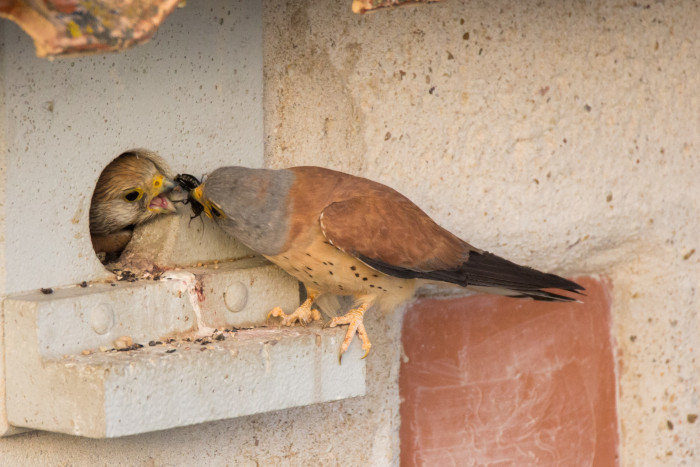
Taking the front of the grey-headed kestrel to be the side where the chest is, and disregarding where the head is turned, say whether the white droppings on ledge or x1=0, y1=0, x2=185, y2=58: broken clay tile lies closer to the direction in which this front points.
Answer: the white droppings on ledge

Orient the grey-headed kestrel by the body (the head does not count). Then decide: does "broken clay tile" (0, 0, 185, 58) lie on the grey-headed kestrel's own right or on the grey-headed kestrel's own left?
on the grey-headed kestrel's own left

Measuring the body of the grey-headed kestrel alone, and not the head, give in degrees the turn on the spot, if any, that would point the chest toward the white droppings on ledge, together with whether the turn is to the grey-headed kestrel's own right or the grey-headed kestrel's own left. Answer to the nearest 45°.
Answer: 0° — it already faces it

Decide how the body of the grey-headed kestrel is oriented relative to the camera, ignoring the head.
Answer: to the viewer's left

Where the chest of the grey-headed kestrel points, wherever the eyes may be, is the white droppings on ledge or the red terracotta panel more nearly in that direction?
the white droppings on ledge

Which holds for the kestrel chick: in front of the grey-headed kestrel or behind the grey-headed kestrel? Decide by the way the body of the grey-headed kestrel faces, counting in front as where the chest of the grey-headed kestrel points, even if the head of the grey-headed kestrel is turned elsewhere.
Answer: in front
